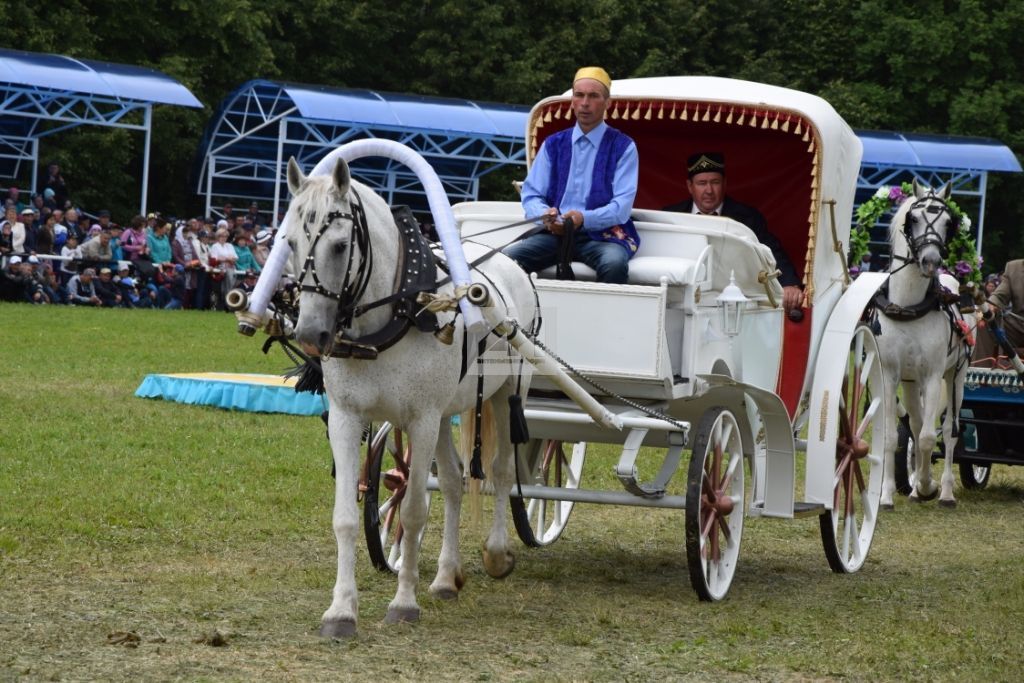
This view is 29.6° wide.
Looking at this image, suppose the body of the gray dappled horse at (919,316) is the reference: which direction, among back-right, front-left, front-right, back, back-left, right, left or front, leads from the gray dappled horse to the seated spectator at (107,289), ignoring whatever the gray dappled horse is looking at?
back-right

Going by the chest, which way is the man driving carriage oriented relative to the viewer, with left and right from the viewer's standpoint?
facing the viewer and to the left of the viewer

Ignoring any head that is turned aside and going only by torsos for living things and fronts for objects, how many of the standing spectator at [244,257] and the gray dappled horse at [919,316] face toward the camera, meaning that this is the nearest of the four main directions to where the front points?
2

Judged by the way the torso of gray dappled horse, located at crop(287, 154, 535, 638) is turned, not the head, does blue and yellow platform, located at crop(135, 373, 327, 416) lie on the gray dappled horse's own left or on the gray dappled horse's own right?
on the gray dappled horse's own right

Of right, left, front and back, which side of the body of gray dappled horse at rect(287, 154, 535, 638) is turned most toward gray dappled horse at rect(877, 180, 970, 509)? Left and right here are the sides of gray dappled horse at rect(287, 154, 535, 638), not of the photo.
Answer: back

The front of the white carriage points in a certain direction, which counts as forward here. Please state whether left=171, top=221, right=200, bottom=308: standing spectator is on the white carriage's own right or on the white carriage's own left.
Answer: on the white carriage's own right

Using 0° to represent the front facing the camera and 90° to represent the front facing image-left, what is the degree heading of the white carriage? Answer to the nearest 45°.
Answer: approximately 45°

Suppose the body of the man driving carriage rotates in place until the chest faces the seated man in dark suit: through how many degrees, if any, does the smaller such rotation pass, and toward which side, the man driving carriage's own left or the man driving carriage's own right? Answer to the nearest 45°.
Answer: approximately 180°

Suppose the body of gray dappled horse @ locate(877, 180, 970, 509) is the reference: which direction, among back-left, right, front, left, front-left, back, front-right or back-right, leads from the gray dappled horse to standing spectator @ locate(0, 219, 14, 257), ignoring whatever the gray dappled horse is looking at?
back-right
